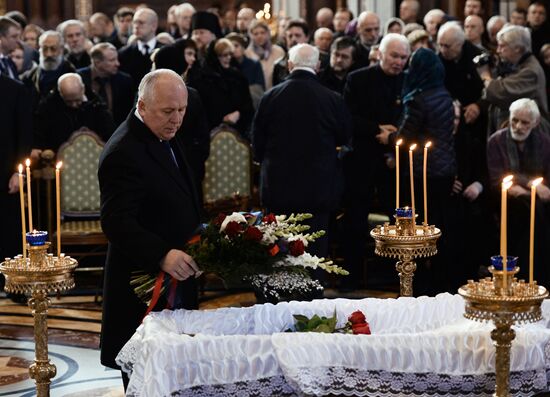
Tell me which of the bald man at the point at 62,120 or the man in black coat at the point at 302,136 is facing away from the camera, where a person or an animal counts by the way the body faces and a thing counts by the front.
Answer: the man in black coat

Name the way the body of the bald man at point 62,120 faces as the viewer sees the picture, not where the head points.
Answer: toward the camera

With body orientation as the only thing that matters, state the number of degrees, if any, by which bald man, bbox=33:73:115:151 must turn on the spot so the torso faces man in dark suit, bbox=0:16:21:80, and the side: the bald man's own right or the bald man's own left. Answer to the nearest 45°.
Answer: approximately 135° to the bald man's own right

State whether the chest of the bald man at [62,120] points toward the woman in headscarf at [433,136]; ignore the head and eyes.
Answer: no

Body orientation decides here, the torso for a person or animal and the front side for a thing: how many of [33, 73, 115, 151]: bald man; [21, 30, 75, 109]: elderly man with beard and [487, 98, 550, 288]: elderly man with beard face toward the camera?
3

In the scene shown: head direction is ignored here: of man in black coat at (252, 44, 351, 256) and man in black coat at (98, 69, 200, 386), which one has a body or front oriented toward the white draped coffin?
man in black coat at (98, 69, 200, 386)

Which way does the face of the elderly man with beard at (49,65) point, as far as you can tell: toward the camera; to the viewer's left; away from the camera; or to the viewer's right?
toward the camera

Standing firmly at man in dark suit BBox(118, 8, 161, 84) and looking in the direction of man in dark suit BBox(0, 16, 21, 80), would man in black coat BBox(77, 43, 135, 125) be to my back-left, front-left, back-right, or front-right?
front-left

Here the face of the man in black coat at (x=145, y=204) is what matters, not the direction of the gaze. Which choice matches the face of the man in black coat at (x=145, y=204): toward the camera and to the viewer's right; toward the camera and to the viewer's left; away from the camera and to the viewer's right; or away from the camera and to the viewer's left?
toward the camera and to the viewer's right

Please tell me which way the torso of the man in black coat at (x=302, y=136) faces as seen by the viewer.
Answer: away from the camera

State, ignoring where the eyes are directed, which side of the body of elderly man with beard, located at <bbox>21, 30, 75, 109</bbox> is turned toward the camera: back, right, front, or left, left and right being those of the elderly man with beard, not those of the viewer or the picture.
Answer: front

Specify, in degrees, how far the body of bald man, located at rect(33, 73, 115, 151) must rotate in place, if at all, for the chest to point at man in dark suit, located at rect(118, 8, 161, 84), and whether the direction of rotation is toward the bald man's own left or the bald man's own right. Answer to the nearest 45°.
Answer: approximately 135° to the bald man's own left

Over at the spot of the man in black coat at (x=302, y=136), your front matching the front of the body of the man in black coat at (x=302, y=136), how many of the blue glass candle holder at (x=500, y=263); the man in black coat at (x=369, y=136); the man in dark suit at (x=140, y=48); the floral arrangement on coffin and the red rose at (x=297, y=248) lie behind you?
3

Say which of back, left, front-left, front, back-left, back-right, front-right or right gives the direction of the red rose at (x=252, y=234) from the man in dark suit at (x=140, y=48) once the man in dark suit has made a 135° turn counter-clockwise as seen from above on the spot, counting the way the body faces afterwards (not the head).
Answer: back

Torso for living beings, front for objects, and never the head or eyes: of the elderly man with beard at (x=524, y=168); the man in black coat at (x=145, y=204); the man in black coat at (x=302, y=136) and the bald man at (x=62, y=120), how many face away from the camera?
1

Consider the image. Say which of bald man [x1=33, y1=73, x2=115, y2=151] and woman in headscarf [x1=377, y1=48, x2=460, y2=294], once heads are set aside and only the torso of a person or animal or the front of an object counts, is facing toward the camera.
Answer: the bald man
